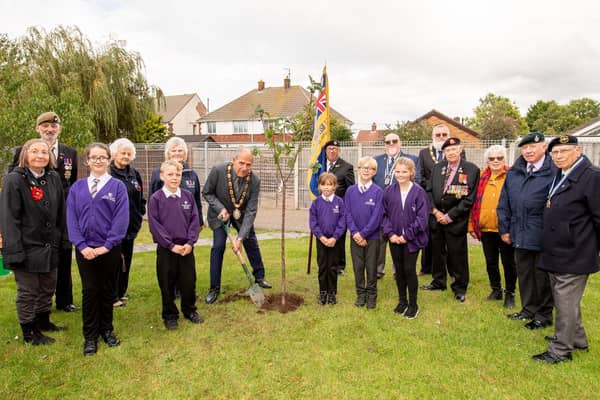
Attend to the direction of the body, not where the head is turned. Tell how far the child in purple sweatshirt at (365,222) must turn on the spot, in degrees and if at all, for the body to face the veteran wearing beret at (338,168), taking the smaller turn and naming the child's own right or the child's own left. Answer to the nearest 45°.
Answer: approximately 180°

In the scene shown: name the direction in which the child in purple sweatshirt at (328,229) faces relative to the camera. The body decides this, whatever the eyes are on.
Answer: toward the camera

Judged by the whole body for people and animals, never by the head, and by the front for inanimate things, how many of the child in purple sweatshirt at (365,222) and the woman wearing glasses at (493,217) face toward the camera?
2

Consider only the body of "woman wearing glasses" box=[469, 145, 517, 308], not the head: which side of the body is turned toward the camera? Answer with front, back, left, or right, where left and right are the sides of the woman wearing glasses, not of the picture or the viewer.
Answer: front

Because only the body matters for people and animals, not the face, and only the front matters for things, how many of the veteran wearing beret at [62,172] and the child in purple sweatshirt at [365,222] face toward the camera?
2

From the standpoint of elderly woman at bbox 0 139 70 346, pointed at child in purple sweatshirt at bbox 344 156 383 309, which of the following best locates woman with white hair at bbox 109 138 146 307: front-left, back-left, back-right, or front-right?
front-left

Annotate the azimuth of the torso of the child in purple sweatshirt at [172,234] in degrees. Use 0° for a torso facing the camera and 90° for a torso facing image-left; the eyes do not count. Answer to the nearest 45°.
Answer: approximately 315°

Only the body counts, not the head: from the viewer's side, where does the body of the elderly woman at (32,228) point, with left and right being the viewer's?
facing the viewer and to the right of the viewer
